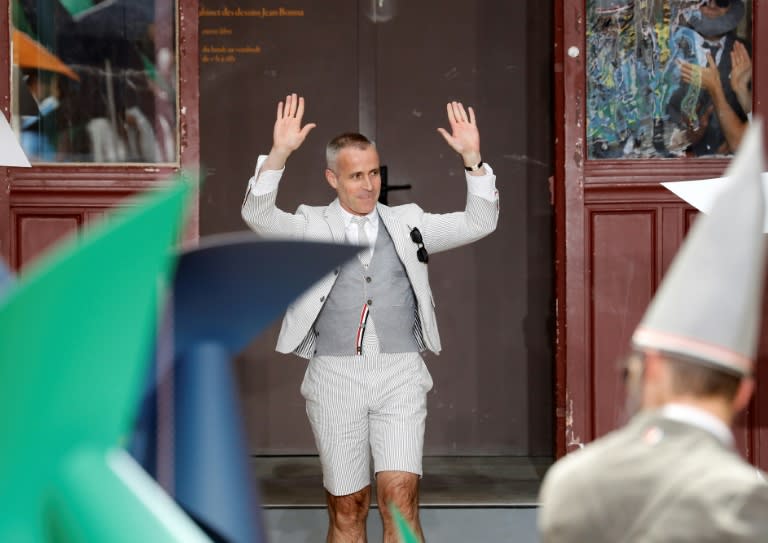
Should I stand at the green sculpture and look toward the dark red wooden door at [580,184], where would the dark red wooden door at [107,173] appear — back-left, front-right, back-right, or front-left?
front-left

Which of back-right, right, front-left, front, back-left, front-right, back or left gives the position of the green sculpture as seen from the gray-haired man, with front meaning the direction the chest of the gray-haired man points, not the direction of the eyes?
front

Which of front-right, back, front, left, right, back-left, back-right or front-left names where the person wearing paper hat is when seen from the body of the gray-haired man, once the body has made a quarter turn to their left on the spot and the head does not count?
right

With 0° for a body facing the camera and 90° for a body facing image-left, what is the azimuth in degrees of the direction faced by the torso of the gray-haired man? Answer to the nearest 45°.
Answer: approximately 0°

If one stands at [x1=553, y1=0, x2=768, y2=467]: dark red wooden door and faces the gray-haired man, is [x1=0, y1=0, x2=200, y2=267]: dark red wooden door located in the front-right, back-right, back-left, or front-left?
front-right

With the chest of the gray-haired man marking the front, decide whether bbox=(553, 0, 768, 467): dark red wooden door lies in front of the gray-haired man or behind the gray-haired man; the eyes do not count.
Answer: behind

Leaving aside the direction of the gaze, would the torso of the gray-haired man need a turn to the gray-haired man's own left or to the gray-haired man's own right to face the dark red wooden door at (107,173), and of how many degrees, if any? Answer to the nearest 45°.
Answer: approximately 135° to the gray-haired man's own right

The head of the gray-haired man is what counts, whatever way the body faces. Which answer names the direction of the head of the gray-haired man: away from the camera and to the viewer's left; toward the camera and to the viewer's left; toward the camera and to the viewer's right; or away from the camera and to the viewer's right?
toward the camera and to the viewer's right

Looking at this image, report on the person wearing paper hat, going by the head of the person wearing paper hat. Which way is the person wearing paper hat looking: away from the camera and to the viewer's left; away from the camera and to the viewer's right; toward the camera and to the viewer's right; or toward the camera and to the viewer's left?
away from the camera and to the viewer's left
